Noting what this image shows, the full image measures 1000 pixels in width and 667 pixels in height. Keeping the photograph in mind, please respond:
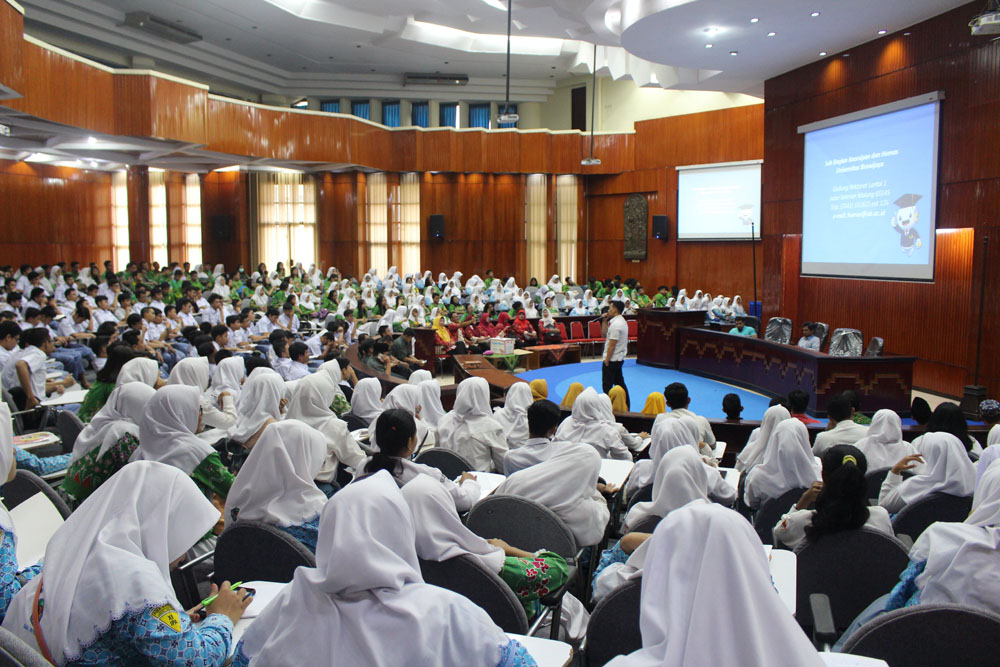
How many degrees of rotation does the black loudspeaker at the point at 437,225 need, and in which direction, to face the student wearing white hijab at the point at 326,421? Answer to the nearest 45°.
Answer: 0° — it already faces them

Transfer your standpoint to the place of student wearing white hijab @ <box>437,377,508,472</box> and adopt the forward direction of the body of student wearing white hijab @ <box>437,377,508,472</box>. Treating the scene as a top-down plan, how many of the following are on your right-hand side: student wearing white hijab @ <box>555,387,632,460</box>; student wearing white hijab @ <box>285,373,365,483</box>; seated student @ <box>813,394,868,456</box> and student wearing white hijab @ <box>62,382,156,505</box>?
2

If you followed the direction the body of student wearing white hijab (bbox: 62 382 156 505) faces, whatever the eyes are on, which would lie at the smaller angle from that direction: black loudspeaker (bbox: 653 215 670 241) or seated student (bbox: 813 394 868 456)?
the black loudspeaker

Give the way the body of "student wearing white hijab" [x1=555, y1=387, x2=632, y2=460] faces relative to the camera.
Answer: away from the camera

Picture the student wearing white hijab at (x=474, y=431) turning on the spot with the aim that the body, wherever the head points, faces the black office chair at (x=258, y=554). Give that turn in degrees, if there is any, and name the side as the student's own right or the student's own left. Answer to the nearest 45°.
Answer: approximately 180°

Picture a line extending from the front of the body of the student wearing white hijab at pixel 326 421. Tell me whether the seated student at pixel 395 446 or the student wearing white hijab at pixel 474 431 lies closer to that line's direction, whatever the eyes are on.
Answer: the student wearing white hijab

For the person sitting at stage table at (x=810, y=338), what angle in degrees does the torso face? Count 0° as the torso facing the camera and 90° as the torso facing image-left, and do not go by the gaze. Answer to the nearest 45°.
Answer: approximately 45°

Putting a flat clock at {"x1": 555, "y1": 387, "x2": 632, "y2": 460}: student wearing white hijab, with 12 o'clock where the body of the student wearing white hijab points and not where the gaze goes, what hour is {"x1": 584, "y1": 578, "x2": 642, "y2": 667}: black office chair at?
The black office chair is roughly at 6 o'clock from the student wearing white hijab.

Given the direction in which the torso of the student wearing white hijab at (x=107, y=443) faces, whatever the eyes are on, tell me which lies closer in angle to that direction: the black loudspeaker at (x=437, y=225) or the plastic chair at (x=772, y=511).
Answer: the black loudspeaker

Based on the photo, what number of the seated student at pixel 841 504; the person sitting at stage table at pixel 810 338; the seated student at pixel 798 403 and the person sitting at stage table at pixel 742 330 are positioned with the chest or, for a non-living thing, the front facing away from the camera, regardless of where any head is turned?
2

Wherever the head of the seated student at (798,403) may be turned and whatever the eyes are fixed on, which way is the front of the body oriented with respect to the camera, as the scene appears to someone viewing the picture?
away from the camera

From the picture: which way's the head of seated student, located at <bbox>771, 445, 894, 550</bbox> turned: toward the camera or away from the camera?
away from the camera

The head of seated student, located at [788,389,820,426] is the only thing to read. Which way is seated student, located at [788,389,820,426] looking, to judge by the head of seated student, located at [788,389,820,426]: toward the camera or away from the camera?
away from the camera

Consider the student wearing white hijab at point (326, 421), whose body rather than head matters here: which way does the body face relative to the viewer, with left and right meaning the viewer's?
facing away from the viewer and to the right of the viewer
